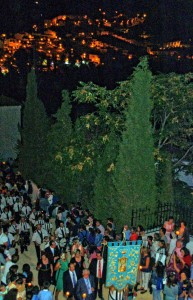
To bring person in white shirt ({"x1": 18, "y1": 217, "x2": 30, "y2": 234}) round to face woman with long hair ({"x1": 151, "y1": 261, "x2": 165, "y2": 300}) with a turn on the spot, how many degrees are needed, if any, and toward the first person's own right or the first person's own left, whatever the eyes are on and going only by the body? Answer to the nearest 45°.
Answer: approximately 45° to the first person's own left

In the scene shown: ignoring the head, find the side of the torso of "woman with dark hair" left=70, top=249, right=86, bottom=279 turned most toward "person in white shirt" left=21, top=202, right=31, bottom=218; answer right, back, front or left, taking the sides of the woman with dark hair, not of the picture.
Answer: back

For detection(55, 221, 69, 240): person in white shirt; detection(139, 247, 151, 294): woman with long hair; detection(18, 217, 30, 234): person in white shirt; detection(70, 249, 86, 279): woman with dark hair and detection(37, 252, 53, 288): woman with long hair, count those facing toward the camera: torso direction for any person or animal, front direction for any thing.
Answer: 4

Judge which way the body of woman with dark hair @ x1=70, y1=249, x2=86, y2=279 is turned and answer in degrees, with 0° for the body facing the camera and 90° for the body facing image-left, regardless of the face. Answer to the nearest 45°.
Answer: approximately 0°

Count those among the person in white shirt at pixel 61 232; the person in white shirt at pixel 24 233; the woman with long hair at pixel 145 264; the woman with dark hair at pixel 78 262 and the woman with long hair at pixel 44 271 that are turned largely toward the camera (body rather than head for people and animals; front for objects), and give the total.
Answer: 4

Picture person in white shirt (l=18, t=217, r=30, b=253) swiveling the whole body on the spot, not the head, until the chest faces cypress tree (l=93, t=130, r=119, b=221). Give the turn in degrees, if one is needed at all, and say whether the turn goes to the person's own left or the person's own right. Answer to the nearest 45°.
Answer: approximately 135° to the person's own left

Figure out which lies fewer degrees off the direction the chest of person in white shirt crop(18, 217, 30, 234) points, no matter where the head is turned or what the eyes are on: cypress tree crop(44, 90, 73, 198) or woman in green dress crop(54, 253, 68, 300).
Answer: the woman in green dress
